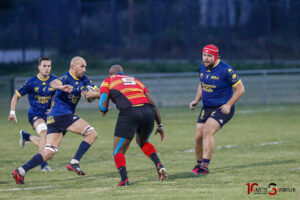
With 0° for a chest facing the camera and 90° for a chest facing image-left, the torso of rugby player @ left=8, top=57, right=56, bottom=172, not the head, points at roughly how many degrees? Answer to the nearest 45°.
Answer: approximately 315°

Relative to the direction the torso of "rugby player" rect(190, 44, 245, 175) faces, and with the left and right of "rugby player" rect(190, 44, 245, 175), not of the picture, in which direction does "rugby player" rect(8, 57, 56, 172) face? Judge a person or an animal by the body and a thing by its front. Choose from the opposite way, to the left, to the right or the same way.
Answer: to the left

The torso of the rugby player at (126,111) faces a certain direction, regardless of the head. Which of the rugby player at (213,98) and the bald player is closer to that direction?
the bald player

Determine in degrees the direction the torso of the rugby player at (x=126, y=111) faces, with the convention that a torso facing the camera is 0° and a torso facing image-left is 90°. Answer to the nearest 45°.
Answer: approximately 135°

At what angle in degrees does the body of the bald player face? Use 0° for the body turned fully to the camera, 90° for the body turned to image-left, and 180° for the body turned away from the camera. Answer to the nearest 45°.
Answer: approximately 315°

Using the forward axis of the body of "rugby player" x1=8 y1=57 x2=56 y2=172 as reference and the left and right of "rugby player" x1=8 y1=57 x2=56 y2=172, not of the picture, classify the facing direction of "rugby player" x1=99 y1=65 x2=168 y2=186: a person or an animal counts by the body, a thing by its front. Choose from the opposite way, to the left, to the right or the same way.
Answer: the opposite way

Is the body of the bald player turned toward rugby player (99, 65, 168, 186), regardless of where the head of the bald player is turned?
yes

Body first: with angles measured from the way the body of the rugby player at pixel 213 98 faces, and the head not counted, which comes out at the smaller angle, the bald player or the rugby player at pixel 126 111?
the rugby player

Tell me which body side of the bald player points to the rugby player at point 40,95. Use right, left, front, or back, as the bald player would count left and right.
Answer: back
